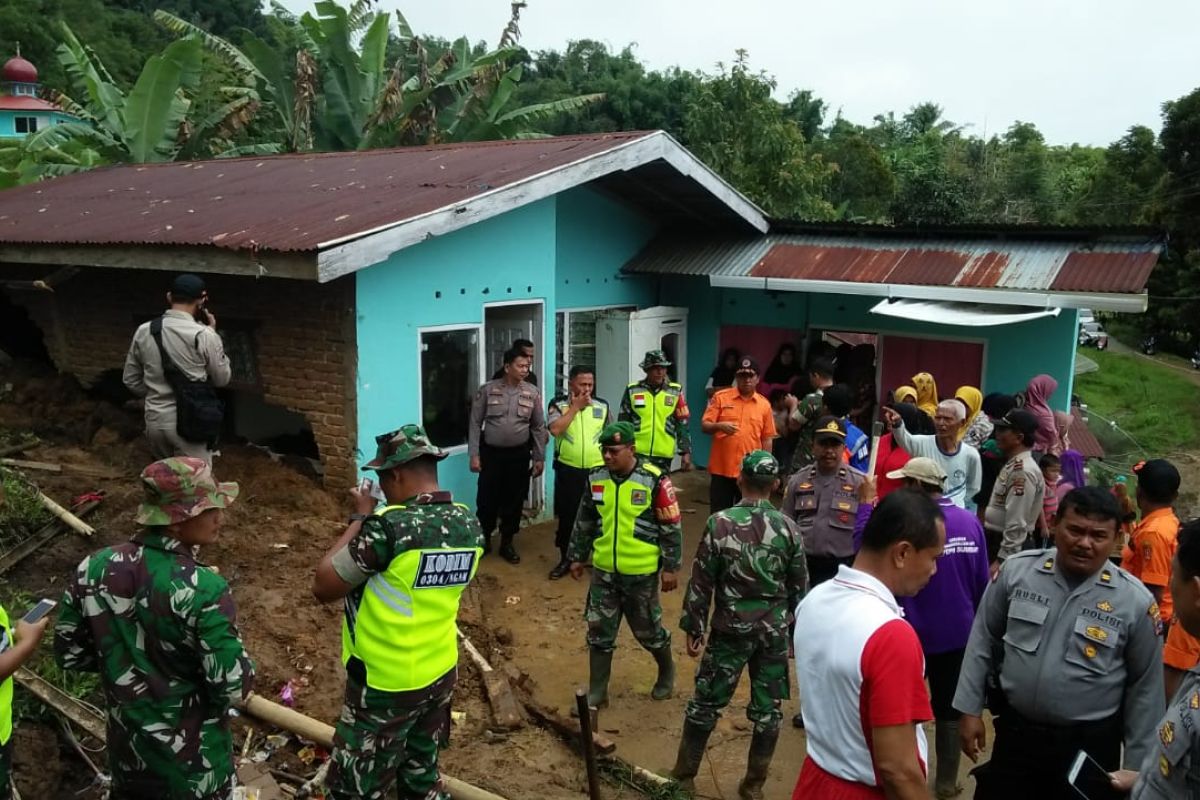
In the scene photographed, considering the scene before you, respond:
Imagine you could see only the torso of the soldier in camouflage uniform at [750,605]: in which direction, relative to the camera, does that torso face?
away from the camera

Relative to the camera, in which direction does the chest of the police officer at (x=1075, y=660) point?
toward the camera

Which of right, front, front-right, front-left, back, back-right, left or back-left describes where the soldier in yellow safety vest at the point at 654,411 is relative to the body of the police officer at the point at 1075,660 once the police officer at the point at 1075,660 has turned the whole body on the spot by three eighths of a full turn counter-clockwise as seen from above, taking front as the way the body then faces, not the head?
left

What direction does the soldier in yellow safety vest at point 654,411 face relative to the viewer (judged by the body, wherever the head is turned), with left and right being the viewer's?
facing the viewer

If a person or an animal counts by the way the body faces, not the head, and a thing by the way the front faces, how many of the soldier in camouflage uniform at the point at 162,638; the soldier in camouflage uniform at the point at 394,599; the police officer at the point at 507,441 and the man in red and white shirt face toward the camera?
1

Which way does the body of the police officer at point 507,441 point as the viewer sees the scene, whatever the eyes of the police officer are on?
toward the camera

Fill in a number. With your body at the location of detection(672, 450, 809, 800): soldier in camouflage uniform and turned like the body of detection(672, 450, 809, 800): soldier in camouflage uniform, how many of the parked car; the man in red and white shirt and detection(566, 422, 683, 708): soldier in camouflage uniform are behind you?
1

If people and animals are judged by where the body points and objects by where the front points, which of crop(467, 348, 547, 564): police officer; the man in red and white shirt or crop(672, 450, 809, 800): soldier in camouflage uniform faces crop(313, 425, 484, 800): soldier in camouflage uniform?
the police officer

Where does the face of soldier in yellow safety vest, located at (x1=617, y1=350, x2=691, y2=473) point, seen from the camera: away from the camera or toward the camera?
toward the camera

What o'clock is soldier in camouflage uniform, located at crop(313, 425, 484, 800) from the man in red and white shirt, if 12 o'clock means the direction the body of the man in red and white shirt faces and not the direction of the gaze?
The soldier in camouflage uniform is roughly at 8 o'clock from the man in red and white shirt.

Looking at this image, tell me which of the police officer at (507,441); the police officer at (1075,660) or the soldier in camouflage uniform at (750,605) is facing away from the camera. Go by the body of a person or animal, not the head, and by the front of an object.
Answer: the soldier in camouflage uniform

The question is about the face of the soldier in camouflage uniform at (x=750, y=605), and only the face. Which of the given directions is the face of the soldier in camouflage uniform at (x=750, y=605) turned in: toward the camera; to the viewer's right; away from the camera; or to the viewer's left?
away from the camera

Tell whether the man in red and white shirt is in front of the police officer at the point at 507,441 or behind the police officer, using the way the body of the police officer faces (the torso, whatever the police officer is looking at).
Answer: in front
